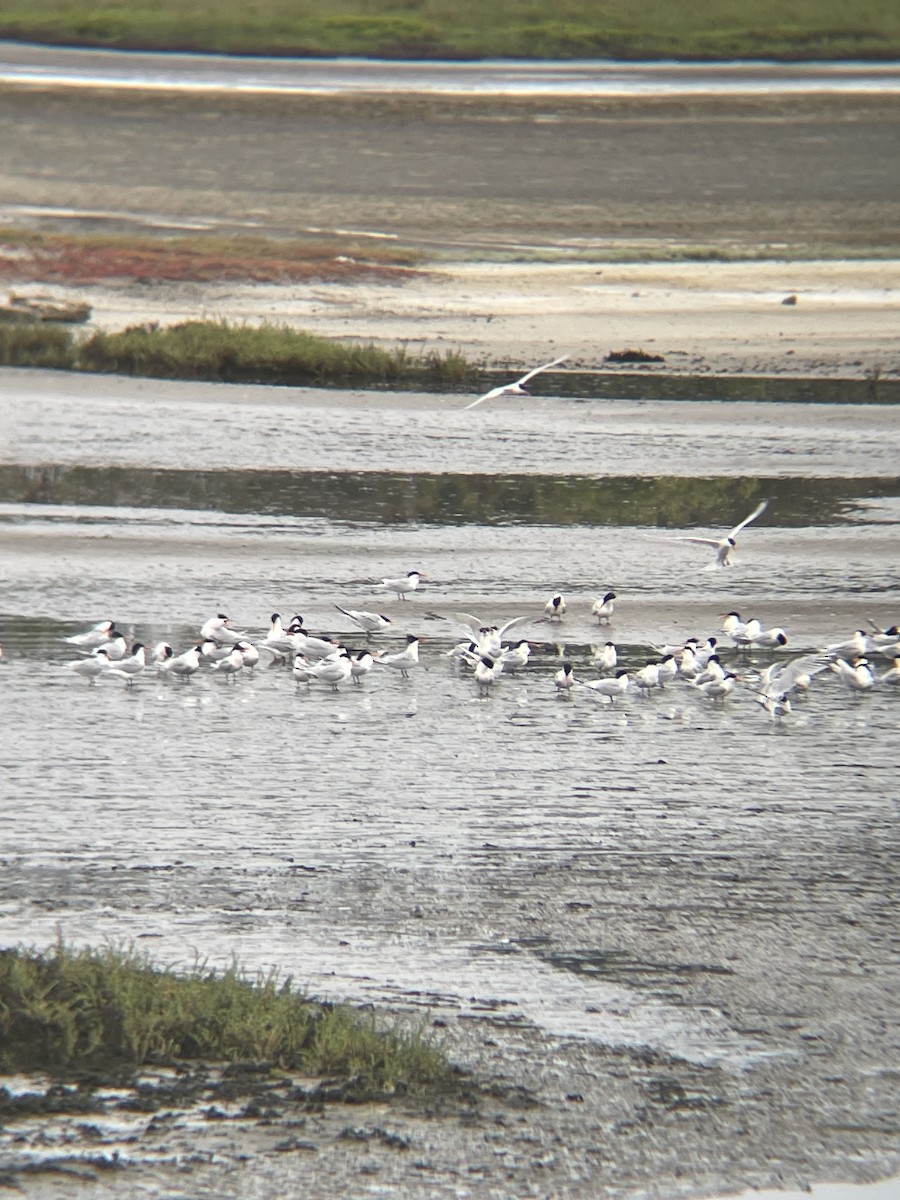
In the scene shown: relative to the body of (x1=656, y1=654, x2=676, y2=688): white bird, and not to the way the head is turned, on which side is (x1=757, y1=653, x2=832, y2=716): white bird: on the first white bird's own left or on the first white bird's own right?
on the first white bird's own left

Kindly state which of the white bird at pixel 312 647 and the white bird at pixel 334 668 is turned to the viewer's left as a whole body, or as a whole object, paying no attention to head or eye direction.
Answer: the white bird at pixel 312 647

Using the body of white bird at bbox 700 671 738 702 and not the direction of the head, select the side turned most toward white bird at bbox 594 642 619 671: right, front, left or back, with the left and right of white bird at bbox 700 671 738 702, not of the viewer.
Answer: back

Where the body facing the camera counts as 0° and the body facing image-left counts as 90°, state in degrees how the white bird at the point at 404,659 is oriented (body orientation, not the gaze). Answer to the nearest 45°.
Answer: approximately 270°

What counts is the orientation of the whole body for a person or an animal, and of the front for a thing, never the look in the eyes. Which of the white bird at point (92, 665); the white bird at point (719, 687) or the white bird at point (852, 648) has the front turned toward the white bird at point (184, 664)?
the white bird at point (92, 665)
